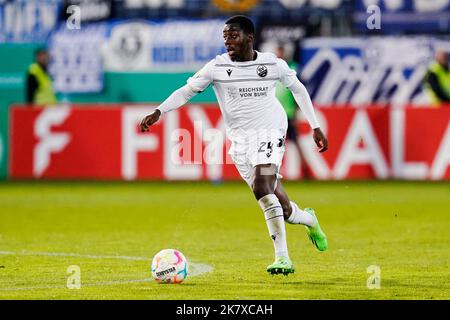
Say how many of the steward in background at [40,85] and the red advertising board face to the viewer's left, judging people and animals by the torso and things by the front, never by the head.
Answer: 0

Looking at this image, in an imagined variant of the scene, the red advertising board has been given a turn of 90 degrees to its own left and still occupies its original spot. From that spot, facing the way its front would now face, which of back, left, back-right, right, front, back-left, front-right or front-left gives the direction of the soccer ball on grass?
right

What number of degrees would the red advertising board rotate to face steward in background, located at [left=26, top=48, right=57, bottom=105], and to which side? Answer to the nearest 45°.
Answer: approximately 135° to its right

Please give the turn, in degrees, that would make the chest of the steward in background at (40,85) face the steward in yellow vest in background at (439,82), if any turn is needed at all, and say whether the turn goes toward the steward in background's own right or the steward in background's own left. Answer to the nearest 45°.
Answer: approximately 45° to the steward in background's own left

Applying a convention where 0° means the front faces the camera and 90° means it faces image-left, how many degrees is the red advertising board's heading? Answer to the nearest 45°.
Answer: approximately 0°

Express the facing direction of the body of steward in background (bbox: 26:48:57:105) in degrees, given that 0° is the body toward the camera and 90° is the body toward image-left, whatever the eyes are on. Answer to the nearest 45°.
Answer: approximately 315°
